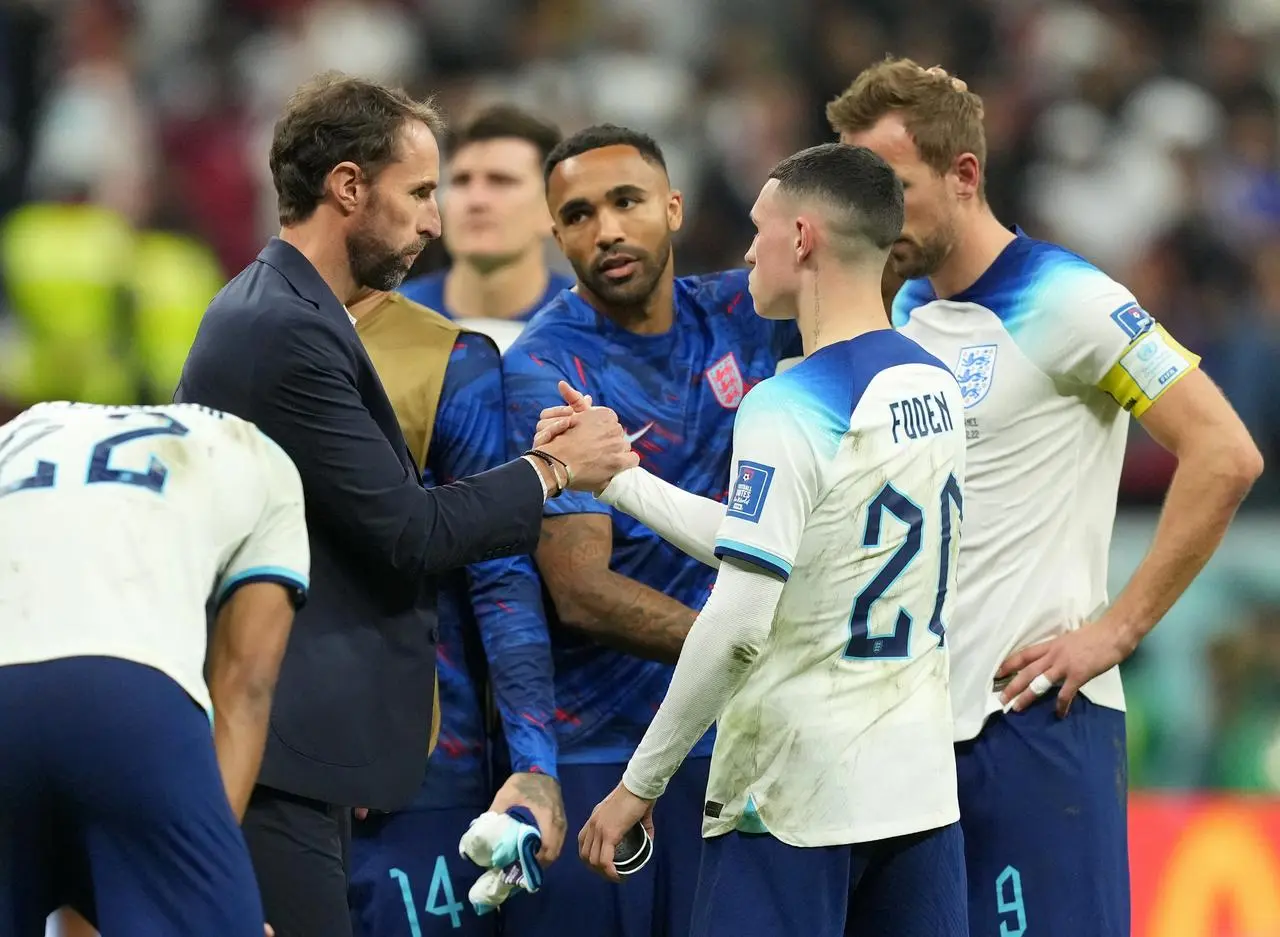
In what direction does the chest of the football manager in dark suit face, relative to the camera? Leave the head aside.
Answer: to the viewer's right
